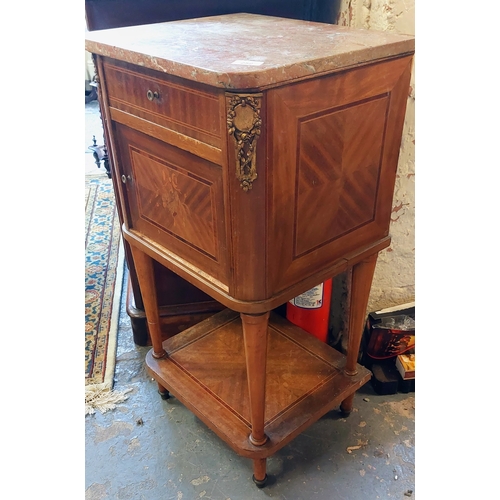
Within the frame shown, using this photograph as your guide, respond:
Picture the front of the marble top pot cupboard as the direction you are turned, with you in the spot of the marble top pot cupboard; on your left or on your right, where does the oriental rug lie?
on your right

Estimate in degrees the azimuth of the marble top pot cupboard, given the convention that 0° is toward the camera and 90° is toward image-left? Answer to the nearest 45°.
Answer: approximately 45°
